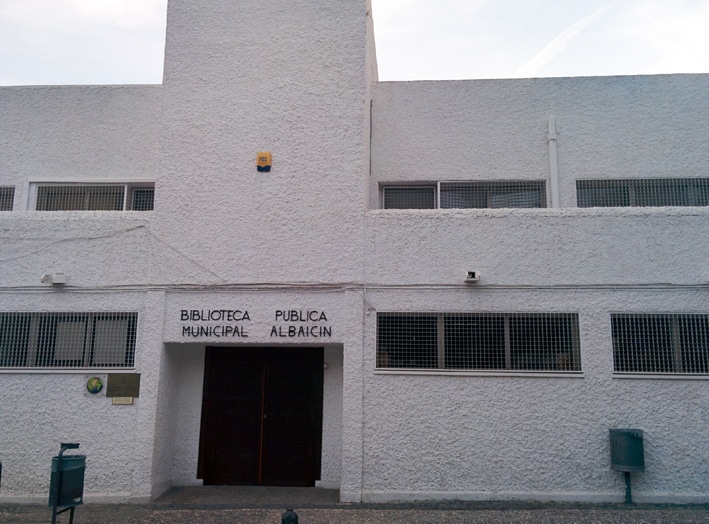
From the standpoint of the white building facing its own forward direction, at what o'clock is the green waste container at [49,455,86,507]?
The green waste container is roughly at 2 o'clock from the white building.

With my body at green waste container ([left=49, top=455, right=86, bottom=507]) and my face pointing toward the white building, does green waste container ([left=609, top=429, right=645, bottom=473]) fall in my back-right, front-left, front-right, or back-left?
front-right

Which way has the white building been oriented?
toward the camera

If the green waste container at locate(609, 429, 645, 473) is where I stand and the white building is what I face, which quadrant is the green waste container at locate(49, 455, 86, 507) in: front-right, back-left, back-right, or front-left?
front-left
